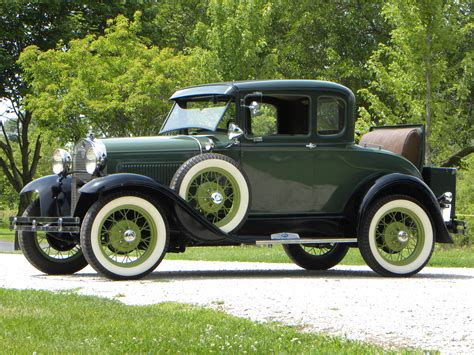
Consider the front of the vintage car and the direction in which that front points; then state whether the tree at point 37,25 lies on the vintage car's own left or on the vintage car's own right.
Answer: on the vintage car's own right

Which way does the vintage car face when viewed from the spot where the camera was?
facing the viewer and to the left of the viewer

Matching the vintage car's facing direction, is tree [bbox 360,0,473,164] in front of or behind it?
behind

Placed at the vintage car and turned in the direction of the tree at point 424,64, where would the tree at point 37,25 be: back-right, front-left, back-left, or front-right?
front-left

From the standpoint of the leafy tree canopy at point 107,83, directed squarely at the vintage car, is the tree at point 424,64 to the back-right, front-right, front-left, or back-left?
front-left

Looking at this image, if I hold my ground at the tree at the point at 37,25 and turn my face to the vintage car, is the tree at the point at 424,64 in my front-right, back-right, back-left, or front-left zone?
front-left

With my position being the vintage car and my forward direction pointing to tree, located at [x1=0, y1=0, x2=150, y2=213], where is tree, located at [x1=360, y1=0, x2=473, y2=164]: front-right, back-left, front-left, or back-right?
front-right
